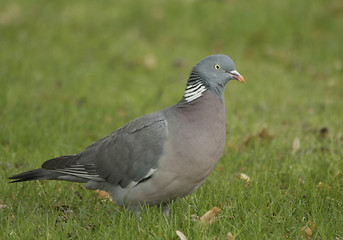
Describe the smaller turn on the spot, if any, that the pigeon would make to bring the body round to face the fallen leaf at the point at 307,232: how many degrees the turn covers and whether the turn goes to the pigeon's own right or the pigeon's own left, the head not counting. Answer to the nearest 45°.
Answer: approximately 45° to the pigeon's own right

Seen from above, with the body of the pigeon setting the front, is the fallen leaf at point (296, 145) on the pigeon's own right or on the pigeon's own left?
on the pigeon's own left

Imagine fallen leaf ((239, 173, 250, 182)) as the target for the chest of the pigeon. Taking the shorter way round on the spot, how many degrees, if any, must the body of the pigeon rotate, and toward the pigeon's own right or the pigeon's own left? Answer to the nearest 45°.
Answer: approximately 45° to the pigeon's own left

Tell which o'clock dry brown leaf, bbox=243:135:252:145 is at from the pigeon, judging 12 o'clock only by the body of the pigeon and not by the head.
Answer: The dry brown leaf is roughly at 10 o'clock from the pigeon.

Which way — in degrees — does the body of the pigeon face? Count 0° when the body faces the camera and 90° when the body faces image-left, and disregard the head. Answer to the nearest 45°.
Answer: approximately 270°

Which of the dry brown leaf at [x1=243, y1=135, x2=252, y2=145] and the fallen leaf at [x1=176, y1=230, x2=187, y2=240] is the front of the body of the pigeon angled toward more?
the dry brown leaf

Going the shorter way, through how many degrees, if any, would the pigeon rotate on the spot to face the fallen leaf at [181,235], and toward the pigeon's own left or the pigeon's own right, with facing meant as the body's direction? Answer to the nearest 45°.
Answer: approximately 90° to the pigeon's own right
